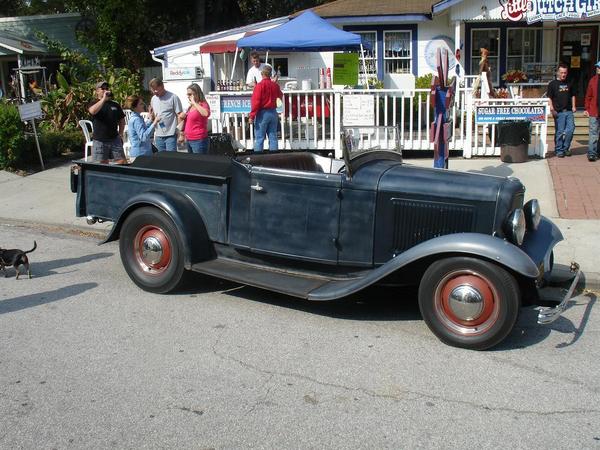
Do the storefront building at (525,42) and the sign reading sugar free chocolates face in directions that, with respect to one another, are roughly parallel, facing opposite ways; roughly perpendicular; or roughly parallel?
roughly parallel

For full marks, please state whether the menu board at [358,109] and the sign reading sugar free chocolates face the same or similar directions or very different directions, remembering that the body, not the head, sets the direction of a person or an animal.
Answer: same or similar directions

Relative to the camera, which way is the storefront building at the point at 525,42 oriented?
toward the camera

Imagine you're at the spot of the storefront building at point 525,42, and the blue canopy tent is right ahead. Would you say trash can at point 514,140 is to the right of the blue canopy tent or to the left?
left

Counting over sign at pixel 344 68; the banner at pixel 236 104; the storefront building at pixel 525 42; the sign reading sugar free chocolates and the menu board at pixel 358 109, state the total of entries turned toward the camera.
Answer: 5

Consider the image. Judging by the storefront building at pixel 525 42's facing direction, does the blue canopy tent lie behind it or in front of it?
in front

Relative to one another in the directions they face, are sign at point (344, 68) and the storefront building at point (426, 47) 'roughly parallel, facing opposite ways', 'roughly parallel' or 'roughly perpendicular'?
roughly parallel

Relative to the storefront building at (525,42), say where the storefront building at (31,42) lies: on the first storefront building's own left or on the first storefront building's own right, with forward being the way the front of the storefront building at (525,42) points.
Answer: on the first storefront building's own right

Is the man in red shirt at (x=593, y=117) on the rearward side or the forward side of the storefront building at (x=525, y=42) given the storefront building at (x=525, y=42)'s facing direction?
on the forward side

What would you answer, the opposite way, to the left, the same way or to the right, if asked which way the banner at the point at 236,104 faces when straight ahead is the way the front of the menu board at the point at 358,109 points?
the same way

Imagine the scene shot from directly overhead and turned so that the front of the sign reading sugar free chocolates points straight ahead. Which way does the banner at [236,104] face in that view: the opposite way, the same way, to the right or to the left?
the same way

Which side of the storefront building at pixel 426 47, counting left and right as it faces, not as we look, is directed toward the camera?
front

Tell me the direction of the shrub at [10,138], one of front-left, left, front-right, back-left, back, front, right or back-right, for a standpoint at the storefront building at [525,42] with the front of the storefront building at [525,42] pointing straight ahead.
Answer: front-right

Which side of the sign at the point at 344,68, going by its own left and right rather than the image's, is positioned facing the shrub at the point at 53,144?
right

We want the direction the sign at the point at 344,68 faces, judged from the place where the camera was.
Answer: facing the viewer

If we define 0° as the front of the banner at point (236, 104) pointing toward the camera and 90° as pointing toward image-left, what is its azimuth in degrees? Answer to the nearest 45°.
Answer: approximately 0°
